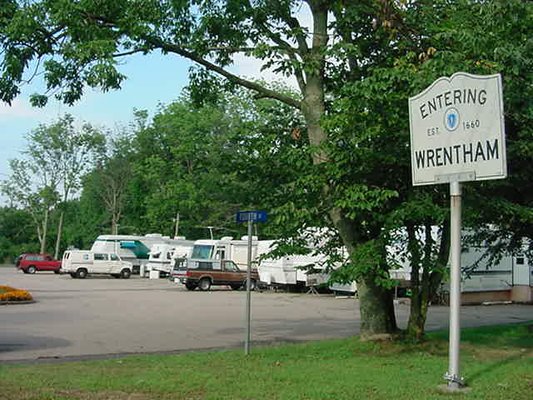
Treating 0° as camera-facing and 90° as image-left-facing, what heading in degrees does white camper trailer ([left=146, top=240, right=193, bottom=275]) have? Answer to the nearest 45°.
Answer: approximately 45°

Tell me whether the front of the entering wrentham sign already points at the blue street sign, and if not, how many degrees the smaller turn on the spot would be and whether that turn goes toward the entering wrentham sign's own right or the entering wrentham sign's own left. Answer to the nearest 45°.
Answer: approximately 90° to the entering wrentham sign's own right

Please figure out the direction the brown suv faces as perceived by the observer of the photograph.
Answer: facing away from the viewer and to the right of the viewer

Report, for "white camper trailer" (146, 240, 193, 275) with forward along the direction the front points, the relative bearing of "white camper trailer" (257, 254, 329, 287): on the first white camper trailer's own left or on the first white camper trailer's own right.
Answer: on the first white camper trailer's own left

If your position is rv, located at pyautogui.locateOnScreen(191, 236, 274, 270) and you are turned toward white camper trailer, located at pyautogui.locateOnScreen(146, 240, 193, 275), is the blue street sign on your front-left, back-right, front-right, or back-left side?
back-left

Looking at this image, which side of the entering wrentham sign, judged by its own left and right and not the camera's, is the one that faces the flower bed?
right

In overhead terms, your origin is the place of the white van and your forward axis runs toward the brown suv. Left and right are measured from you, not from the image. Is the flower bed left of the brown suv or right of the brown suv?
right

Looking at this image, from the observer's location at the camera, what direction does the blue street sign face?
facing the viewer

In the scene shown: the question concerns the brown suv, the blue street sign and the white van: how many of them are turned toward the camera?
1

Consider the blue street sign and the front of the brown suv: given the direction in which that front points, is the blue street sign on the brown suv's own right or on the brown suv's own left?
on the brown suv's own right

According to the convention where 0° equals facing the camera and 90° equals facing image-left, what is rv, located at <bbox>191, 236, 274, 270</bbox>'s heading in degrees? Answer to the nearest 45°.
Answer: approximately 45°
